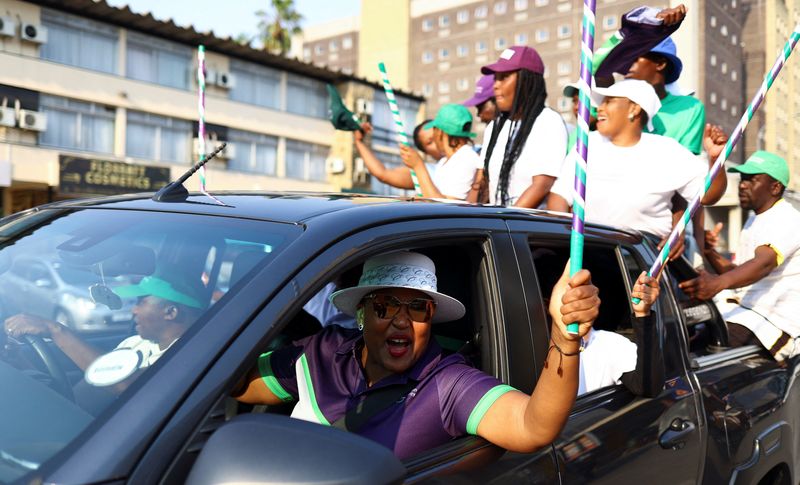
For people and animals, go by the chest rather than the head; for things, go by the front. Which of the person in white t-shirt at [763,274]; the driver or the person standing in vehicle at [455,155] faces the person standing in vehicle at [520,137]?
the person in white t-shirt

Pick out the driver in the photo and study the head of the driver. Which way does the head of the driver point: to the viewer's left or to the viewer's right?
to the viewer's left

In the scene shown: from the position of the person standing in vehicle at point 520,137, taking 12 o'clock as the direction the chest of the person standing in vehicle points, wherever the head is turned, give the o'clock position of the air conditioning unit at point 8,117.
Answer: The air conditioning unit is roughly at 3 o'clock from the person standing in vehicle.

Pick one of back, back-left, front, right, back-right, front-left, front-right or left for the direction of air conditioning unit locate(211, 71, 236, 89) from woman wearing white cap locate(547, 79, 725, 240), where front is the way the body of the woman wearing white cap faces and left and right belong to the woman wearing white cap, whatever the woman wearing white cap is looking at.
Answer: right

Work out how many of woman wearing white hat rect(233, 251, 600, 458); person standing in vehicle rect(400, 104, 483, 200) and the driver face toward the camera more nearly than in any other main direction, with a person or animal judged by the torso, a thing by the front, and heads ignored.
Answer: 1

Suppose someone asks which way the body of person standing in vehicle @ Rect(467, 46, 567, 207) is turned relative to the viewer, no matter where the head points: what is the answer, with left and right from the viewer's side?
facing the viewer and to the left of the viewer

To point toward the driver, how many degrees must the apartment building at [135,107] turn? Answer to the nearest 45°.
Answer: approximately 45° to its right

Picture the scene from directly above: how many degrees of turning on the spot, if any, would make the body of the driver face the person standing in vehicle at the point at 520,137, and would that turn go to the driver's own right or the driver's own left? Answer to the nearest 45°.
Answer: approximately 135° to the driver's own right

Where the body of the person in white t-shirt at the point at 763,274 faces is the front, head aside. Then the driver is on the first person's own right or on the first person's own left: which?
on the first person's own left

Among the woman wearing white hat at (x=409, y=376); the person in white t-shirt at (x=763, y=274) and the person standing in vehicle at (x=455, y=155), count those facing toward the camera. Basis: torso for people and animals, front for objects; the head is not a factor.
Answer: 1

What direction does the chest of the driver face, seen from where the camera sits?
to the viewer's left

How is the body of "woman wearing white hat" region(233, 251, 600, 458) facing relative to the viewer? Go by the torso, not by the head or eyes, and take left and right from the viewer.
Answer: facing the viewer

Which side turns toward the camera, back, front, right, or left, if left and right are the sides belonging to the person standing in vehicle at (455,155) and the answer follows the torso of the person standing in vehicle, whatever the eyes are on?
left
